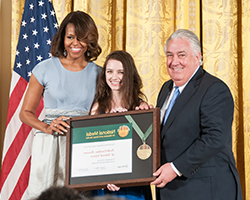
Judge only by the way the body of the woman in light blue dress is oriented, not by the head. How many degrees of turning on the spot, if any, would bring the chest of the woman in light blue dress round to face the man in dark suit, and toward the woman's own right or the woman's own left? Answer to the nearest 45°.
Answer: approximately 45° to the woman's own left

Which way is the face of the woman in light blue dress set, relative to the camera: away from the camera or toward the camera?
toward the camera

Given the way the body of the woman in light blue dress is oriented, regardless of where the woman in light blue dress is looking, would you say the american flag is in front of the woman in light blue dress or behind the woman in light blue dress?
behind

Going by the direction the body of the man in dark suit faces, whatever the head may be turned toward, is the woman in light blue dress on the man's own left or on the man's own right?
on the man's own right

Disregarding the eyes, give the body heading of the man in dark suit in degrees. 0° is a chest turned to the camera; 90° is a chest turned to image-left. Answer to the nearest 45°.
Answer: approximately 45°

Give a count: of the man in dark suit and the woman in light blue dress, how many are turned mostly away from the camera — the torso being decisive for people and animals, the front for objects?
0

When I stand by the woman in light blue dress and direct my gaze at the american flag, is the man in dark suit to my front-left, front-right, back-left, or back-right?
back-right

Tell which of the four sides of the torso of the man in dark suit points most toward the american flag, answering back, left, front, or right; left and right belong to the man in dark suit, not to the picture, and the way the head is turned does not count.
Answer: right

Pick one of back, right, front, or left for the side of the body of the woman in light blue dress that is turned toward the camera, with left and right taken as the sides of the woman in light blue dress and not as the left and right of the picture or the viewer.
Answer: front

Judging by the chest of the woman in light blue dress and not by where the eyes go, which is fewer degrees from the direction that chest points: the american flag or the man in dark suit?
the man in dark suit
